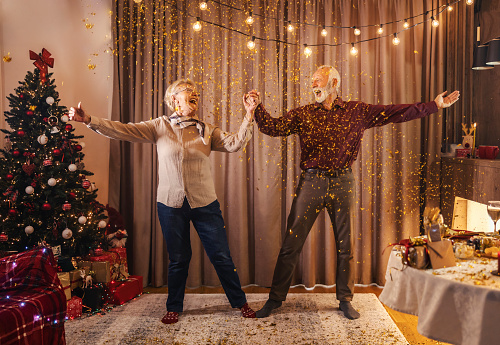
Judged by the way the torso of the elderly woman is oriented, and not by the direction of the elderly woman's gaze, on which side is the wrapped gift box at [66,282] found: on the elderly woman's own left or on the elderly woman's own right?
on the elderly woman's own right

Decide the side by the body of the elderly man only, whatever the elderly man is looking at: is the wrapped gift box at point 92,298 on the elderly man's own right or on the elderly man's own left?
on the elderly man's own right

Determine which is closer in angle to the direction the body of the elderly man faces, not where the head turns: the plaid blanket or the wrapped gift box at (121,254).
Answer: the plaid blanket

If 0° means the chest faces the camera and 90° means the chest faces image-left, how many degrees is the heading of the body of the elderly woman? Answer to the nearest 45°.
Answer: approximately 0°

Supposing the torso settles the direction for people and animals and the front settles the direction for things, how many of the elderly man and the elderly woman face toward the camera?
2

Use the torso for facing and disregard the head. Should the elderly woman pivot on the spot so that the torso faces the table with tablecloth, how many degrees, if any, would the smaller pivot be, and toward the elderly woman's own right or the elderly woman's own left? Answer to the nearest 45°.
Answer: approximately 45° to the elderly woman's own left

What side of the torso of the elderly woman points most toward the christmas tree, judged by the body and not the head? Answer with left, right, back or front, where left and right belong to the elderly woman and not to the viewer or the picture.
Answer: right
